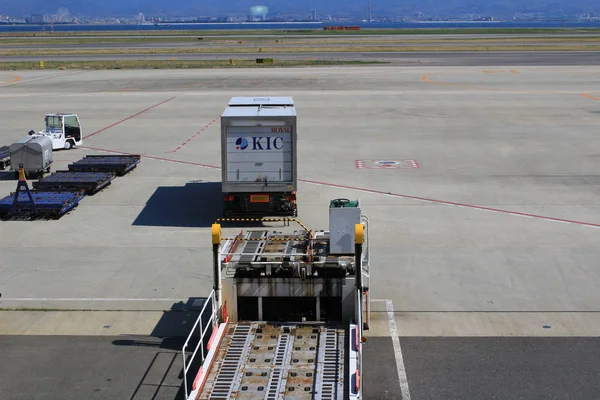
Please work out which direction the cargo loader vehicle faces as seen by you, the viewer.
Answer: facing away from the viewer

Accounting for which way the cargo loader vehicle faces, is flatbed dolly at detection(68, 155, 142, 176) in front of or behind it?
in front

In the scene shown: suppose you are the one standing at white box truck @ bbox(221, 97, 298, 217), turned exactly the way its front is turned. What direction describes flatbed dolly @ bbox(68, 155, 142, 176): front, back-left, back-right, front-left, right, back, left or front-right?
front-left

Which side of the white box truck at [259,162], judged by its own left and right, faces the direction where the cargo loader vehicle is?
back

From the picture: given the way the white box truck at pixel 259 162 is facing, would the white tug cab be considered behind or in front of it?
in front

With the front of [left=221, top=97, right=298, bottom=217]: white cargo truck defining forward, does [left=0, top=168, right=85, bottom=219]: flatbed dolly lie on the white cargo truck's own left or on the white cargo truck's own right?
on the white cargo truck's own left

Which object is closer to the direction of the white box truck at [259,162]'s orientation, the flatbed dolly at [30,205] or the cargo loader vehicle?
the flatbed dolly

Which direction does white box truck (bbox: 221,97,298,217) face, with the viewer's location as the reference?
facing away from the viewer

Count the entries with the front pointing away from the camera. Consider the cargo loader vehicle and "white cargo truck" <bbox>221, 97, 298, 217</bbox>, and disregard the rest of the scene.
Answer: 2

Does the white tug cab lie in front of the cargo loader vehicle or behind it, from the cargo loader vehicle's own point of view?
in front

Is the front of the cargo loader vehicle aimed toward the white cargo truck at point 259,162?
yes

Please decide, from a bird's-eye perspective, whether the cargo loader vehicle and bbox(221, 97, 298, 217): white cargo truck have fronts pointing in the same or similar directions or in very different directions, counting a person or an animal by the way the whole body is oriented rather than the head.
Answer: same or similar directions

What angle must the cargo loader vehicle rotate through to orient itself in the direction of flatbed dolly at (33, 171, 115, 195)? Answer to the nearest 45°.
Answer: approximately 45° to its left
